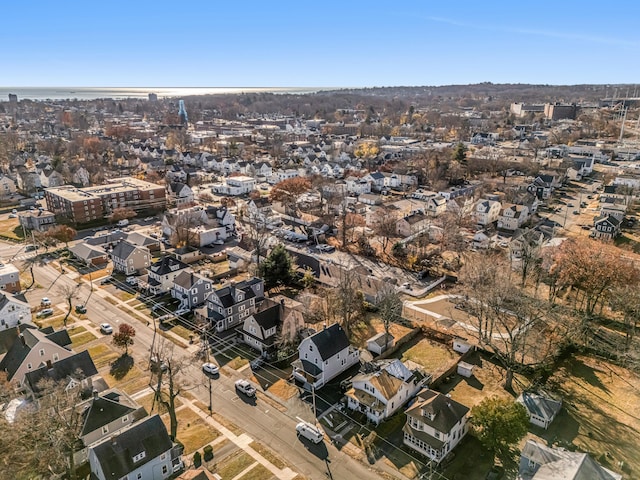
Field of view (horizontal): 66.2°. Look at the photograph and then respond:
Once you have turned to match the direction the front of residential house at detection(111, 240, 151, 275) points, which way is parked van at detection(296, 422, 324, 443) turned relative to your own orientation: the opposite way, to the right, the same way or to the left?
to the right

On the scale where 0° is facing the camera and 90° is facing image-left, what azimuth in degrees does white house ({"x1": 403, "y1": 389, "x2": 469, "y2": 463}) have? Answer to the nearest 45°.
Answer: approximately 45°

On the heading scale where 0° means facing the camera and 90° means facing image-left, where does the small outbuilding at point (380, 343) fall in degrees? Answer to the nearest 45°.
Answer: approximately 45°

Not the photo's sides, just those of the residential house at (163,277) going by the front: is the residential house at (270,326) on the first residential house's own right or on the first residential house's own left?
on the first residential house's own left

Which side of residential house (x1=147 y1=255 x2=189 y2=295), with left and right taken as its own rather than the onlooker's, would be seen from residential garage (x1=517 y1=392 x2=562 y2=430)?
left

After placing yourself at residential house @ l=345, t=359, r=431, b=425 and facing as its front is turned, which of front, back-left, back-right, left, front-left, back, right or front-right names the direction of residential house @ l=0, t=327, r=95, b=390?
front-right

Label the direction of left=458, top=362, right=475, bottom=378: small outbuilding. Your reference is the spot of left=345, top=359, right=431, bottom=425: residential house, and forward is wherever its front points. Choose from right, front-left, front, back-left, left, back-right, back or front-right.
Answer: back

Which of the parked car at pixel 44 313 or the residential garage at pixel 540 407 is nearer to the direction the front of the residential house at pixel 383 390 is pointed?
the parked car

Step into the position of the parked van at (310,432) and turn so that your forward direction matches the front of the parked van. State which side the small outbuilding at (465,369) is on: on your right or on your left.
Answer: on your right

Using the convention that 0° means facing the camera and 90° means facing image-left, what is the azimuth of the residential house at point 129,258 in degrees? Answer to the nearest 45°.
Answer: approximately 45°

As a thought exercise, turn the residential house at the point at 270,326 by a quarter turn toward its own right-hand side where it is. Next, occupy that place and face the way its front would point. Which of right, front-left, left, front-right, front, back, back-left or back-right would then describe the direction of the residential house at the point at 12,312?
front-left

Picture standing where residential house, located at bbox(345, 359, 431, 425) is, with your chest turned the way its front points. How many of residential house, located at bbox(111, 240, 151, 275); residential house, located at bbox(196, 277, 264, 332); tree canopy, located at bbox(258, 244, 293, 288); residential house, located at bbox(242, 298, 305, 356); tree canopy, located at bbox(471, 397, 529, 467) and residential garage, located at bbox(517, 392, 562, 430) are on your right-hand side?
4
